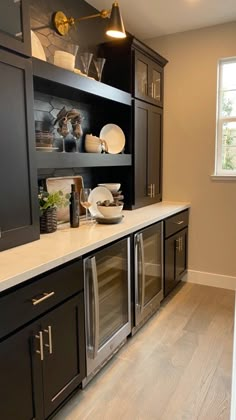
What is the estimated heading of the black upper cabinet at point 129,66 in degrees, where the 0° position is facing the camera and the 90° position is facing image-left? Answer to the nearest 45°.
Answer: approximately 315°

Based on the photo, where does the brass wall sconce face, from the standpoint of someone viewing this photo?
facing the viewer and to the right of the viewer

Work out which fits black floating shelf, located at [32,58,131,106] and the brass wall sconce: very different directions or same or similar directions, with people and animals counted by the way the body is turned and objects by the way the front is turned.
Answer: same or similar directions

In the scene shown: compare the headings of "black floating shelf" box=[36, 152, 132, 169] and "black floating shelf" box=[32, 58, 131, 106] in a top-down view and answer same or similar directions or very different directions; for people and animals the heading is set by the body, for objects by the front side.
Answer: same or similar directions

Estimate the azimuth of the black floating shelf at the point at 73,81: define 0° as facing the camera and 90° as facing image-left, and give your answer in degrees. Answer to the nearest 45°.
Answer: approximately 315°

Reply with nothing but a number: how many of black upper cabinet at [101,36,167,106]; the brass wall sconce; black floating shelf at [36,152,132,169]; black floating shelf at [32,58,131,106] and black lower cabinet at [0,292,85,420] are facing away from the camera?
0

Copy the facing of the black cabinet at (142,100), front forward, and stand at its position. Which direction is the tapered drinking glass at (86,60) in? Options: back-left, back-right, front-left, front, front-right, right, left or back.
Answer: right

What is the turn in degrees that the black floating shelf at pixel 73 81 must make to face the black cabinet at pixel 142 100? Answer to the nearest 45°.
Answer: approximately 90° to its left

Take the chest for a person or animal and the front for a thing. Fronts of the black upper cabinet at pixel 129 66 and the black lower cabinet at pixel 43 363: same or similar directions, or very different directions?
same or similar directions

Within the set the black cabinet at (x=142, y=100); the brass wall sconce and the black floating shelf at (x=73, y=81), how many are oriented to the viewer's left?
0

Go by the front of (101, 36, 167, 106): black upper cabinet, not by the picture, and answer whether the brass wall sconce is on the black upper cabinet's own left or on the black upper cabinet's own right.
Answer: on the black upper cabinet's own right

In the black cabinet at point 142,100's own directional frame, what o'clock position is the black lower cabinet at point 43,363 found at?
The black lower cabinet is roughly at 2 o'clock from the black cabinet.

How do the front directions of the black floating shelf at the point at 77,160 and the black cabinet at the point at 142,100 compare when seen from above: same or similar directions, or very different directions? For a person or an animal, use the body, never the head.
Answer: same or similar directions

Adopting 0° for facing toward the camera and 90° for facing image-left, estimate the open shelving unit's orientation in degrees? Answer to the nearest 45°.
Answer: approximately 315°
